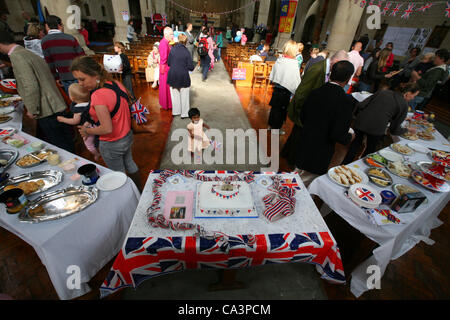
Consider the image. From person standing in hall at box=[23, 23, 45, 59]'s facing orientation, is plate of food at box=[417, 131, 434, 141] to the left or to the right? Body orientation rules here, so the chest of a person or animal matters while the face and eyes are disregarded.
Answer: on their right

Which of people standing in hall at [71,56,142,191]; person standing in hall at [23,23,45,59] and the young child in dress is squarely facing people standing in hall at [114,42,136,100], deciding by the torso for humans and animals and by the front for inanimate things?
person standing in hall at [23,23,45,59]

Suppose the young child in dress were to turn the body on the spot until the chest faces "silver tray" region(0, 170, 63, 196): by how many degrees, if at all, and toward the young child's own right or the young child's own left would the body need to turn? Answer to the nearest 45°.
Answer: approximately 45° to the young child's own right

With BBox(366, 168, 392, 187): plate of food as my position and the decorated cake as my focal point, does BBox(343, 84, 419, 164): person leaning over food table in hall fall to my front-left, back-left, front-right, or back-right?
back-right

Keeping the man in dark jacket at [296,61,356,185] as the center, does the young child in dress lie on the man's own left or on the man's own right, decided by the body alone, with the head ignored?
on the man's own left

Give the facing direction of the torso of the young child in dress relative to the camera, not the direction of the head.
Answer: toward the camera
